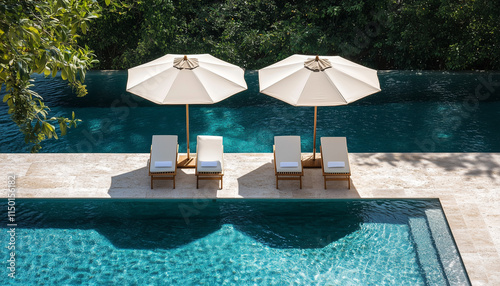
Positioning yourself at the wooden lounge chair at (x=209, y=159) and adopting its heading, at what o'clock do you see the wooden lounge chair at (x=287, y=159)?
the wooden lounge chair at (x=287, y=159) is roughly at 9 o'clock from the wooden lounge chair at (x=209, y=159).

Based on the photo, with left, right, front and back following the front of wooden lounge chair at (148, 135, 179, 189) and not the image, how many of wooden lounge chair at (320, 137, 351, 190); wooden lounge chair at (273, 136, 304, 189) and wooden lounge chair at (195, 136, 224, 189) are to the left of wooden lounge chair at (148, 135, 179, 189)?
3

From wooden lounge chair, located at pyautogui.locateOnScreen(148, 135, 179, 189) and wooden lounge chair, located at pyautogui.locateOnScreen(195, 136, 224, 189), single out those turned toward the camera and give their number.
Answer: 2

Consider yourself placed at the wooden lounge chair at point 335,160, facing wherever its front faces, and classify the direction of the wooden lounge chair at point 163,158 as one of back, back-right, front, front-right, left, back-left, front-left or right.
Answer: right

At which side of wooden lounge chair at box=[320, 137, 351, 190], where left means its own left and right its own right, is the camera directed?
front

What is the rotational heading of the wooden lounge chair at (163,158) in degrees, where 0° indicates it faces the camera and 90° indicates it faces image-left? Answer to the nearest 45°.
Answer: approximately 0°

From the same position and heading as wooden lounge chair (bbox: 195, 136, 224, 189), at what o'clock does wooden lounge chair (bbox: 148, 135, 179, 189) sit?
wooden lounge chair (bbox: 148, 135, 179, 189) is roughly at 3 o'clock from wooden lounge chair (bbox: 195, 136, 224, 189).

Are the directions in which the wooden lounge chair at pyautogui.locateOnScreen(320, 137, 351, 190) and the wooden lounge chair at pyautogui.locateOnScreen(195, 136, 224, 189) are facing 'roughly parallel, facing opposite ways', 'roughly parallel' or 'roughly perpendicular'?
roughly parallel

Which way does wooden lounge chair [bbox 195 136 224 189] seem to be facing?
toward the camera

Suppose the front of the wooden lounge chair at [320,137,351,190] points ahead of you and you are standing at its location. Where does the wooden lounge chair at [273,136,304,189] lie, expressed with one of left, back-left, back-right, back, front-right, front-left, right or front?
right

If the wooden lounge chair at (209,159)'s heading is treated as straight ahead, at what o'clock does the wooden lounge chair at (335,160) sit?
the wooden lounge chair at (335,160) is roughly at 9 o'clock from the wooden lounge chair at (209,159).

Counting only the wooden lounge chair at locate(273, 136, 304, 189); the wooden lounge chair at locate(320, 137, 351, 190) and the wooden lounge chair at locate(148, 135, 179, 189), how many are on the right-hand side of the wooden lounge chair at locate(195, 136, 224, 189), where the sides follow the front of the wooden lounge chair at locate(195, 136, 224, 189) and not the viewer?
1

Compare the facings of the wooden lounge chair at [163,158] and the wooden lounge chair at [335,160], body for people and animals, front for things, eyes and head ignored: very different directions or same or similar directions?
same or similar directions
